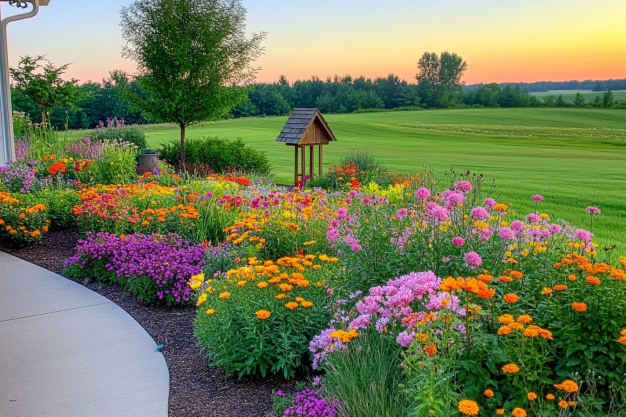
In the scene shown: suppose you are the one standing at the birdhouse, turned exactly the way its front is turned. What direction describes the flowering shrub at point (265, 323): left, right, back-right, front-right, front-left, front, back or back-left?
front-right

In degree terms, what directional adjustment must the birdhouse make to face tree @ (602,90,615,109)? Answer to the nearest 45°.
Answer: approximately 90° to its left

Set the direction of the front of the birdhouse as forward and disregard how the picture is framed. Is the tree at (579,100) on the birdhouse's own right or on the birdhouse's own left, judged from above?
on the birdhouse's own left

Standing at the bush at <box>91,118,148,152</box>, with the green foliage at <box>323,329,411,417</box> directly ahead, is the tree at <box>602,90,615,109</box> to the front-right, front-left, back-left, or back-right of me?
back-left

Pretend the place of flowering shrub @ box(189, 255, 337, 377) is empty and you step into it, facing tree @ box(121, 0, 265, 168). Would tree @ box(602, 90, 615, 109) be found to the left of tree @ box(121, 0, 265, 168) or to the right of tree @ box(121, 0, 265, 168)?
right

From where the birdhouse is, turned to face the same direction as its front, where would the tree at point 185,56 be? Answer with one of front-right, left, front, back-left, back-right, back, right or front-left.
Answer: back

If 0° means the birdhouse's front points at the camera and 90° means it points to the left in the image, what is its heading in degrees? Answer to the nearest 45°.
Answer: approximately 315°

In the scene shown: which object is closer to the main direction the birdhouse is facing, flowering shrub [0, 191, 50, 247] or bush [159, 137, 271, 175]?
the flowering shrub

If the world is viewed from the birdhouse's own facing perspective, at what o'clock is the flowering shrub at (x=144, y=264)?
The flowering shrub is roughly at 2 o'clock from the birdhouse.

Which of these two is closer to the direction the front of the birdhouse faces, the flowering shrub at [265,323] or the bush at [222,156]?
the flowering shrub
